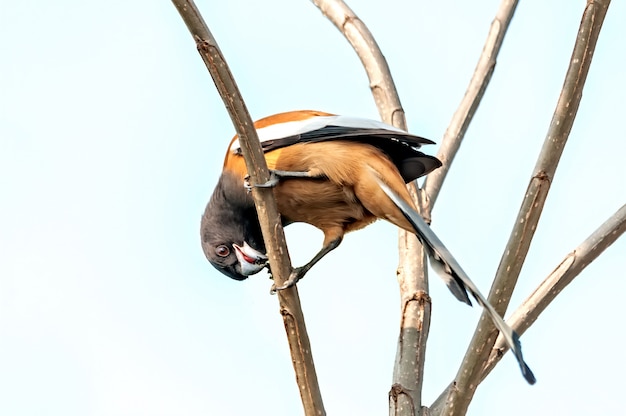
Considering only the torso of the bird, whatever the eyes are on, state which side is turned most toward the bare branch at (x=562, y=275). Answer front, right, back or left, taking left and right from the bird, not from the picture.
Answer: back

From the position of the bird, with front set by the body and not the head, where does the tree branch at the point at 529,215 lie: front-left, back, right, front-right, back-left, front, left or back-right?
back-left

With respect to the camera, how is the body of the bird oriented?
to the viewer's left
